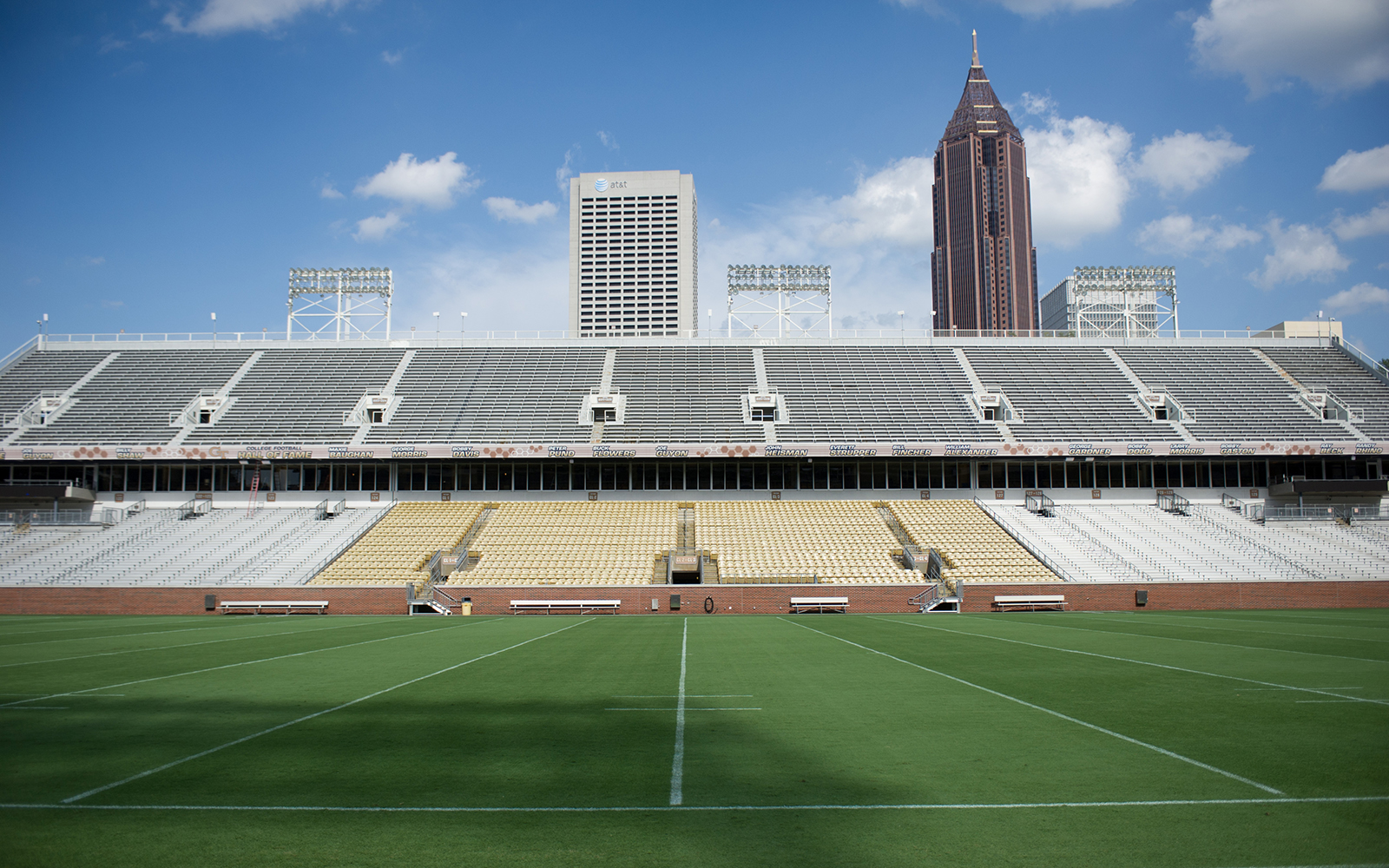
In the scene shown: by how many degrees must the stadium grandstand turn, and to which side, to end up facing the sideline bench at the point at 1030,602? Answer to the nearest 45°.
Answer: approximately 45° to its left

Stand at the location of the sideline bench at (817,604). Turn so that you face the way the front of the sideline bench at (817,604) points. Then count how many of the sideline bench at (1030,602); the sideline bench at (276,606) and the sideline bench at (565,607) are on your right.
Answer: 2

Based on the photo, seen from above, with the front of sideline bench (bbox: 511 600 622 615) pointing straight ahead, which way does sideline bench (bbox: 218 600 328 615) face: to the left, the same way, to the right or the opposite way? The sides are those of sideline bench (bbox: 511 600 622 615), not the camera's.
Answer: the same way

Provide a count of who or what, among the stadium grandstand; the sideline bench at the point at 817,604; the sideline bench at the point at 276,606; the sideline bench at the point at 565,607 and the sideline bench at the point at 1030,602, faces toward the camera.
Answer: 5

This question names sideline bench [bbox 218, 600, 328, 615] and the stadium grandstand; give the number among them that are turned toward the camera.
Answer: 2

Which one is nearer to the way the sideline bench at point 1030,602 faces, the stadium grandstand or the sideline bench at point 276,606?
the sideline bench

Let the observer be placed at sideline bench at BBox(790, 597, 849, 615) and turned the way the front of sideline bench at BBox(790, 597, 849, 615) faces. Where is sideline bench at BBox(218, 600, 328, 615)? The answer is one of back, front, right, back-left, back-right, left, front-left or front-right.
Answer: right

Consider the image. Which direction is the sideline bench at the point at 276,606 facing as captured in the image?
toward the camera

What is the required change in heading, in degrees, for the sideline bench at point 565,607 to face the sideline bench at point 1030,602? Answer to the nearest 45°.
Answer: approximately 90° to its left

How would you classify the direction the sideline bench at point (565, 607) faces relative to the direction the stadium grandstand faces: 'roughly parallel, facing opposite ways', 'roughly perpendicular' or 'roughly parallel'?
roughly parallel

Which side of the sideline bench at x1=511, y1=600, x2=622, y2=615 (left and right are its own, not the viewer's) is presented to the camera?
front

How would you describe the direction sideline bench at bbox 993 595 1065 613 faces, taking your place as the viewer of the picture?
facing the viewer

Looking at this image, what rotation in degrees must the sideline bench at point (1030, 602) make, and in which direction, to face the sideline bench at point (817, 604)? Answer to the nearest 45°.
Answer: approximately 90° to its right

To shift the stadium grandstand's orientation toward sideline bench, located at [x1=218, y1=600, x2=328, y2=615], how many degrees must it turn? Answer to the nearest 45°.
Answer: approximately 45° to its right

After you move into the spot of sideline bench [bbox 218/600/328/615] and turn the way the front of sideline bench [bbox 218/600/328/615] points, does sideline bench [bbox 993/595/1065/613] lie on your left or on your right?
on your left

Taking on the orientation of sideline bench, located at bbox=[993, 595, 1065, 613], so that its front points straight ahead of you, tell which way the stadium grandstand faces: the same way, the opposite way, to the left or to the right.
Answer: the same way
